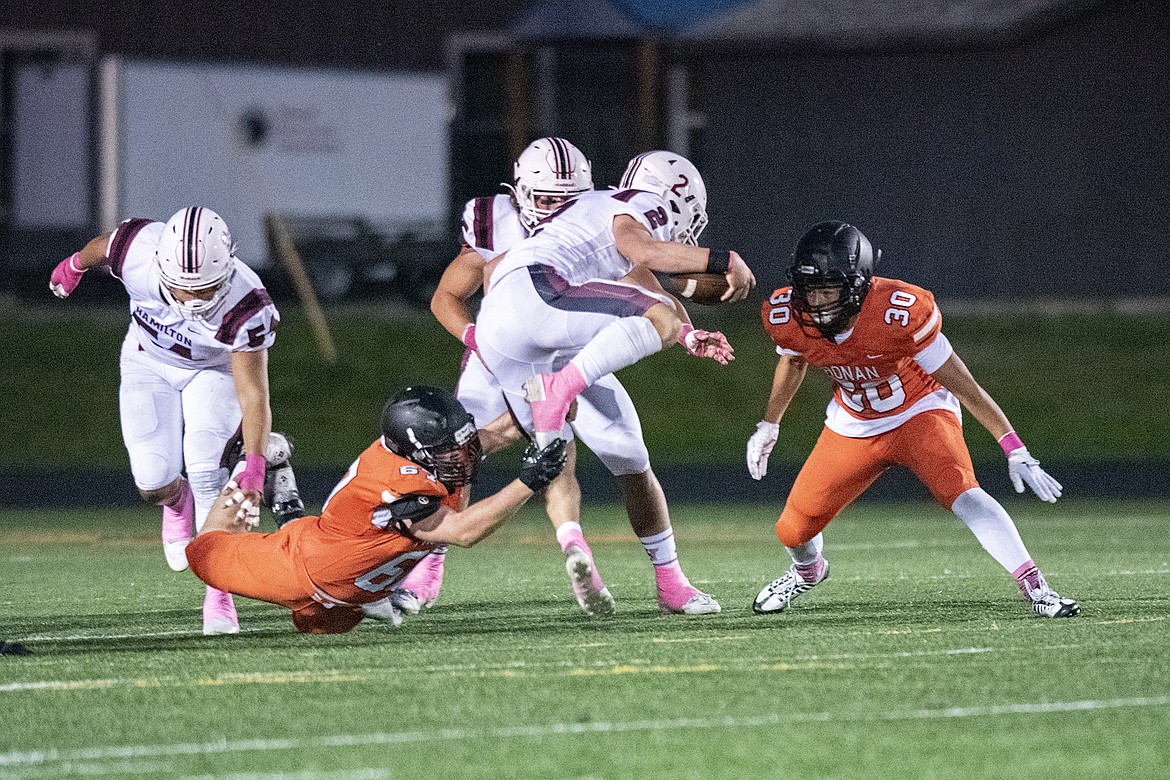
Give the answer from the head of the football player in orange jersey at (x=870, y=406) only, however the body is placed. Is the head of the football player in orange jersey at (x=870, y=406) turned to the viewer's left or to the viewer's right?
to the viewer's left

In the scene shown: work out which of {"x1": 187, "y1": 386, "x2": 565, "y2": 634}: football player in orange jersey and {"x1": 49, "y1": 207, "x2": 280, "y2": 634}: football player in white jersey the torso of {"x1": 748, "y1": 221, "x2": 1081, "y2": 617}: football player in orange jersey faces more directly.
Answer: the football player in orange jersey

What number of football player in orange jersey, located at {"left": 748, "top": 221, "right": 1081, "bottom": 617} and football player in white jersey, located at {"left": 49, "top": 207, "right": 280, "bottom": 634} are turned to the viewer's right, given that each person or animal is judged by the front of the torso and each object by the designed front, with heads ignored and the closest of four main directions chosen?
0

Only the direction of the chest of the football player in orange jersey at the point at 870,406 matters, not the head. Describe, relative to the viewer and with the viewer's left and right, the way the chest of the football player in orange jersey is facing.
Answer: facing the viewer and to the left of the viewer

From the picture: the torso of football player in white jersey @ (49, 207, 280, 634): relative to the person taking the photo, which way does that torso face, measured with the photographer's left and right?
facing the viewer

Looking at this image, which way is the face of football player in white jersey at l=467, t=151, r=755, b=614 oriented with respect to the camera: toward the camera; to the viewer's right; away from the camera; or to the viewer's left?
to the viewer's right

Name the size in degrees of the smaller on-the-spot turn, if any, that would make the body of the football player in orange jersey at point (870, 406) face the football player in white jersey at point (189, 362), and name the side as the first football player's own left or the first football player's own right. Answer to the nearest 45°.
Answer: approximately 45° to the first football player's own right

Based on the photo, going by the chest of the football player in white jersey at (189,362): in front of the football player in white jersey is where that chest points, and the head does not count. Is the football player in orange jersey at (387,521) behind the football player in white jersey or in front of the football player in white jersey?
in front

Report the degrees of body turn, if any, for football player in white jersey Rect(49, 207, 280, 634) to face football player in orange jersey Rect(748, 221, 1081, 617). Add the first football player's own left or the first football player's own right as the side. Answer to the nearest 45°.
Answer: approximately 90° to the first football player's own left
